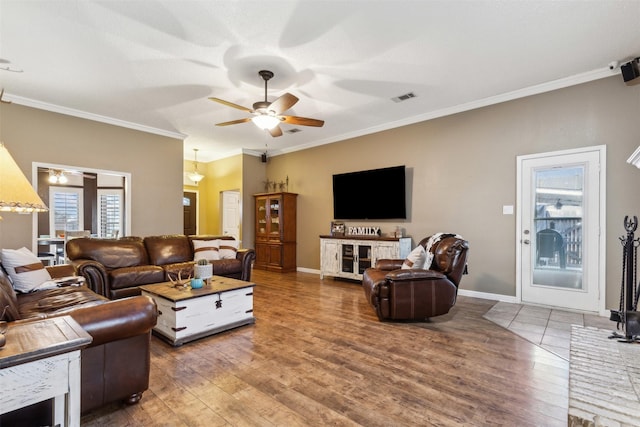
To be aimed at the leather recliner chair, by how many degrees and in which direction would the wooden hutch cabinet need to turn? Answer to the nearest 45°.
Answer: approximately 45° to its left

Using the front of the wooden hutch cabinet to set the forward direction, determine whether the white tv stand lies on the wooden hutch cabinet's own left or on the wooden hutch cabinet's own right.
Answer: on the wooden hutch cabinet's own left

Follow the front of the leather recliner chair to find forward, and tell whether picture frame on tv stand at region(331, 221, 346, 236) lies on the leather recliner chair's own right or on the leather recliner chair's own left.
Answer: on the leather recliner chair's own right

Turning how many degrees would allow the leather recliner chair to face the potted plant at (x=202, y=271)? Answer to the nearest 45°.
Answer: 0° — it already faces it

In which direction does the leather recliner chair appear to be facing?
to the viewer's left

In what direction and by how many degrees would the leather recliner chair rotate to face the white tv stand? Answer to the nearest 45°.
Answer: approximately 45° to its right
